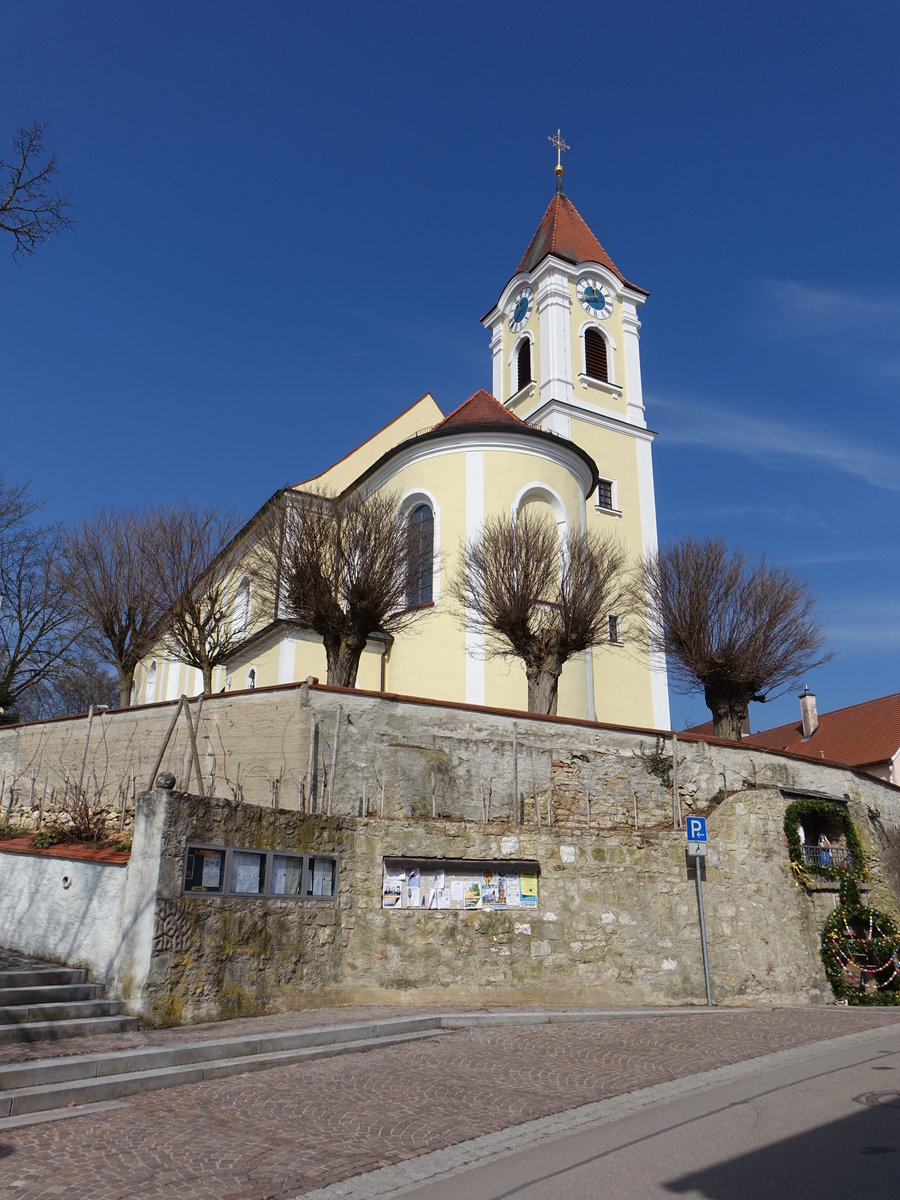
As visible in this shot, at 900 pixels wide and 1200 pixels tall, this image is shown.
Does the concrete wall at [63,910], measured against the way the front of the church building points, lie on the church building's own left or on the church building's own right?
on the church building's own left

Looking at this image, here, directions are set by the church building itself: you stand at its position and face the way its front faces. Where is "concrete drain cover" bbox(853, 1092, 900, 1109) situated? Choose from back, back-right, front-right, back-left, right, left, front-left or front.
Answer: back-left

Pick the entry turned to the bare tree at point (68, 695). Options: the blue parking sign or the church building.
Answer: the church building

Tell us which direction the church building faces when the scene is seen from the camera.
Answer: facing away from the viewer and to the left of the viewer

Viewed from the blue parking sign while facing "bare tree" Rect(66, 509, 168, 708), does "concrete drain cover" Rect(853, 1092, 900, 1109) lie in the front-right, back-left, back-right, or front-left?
back-left

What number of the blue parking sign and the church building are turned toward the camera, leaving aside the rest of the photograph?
1

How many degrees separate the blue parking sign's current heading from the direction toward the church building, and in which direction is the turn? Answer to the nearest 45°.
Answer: approximately 180°

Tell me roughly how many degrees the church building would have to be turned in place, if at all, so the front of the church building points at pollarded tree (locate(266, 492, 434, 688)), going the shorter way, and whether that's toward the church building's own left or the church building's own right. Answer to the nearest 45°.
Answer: approximately 90° to the church building's own left

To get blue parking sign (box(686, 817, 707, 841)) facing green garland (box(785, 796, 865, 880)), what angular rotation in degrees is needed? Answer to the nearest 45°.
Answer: approximately 135° to its left

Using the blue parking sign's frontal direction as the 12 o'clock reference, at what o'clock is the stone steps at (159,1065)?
The stone steps is roughly at 1 o'clock from the blue parking sign.

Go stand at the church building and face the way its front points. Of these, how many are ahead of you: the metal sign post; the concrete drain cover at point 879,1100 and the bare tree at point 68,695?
1
